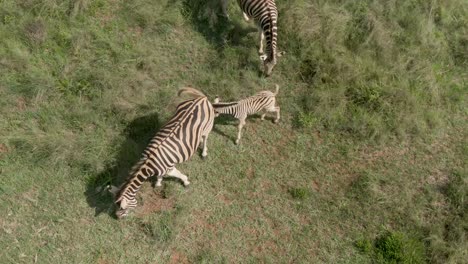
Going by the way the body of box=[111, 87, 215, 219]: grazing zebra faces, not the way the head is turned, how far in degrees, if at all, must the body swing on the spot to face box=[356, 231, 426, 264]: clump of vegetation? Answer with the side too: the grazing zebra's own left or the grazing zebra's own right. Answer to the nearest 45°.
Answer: approximately 135° to the grazing zebra's own left

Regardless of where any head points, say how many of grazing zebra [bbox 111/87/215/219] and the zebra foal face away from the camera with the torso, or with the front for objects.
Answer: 0

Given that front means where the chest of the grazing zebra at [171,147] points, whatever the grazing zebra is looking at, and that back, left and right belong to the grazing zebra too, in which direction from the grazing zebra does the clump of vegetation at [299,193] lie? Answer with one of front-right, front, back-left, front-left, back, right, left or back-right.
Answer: back-left

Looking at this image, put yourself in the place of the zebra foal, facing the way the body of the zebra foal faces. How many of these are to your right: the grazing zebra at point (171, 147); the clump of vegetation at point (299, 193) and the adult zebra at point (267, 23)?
1

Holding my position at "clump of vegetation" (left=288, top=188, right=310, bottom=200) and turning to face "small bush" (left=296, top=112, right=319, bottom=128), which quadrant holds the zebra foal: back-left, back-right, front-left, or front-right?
front-left

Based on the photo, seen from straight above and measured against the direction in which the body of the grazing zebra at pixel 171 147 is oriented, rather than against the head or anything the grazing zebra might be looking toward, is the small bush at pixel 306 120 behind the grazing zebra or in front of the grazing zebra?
behind

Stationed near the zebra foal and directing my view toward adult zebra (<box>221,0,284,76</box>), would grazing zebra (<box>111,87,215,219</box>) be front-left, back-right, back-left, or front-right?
back-left

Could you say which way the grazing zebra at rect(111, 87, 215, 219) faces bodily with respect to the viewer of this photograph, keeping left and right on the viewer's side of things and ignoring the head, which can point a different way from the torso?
facing the viewer and to the left of the viewer

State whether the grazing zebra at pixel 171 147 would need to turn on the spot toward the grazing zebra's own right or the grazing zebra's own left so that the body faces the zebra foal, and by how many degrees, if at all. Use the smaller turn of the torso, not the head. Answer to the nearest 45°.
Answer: approximately 180°

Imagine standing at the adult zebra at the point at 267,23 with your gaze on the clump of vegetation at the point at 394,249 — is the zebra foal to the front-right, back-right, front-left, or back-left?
front-right

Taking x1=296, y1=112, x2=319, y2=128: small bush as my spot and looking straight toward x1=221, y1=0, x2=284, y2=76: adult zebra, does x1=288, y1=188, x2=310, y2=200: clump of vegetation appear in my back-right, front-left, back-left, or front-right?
back-left

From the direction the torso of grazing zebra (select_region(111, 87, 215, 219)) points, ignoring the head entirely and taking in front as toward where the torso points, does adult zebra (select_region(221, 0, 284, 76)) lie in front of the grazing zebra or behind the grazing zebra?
behind
